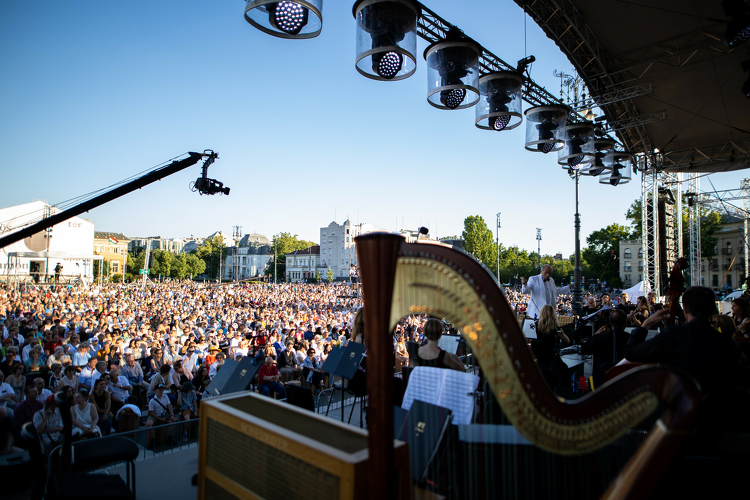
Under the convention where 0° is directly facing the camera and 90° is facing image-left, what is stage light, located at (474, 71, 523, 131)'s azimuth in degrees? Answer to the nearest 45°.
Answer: approximately 315°

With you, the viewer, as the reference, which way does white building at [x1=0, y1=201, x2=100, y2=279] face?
facing the viewer

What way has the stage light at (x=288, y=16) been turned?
toward the camera

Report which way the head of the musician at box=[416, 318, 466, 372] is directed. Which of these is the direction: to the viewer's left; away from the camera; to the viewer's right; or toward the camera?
away from the camera

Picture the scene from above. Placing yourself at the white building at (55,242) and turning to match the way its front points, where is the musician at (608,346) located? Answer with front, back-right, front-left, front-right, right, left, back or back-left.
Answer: front

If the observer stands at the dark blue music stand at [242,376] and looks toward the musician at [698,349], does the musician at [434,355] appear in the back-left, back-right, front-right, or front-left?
front-left

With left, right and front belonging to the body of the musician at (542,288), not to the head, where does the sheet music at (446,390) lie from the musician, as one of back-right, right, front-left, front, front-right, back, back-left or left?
front-right

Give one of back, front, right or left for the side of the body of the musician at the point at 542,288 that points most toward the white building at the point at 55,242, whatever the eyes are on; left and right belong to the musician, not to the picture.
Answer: back

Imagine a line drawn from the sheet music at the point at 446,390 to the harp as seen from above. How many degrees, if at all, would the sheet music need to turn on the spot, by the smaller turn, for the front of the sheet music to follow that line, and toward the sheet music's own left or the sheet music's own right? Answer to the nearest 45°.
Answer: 0° — it already faces it

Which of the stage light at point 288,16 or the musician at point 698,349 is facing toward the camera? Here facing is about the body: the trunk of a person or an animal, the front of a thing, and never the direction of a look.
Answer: the stage light

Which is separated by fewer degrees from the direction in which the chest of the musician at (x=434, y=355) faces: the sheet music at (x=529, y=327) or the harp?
the sheet music

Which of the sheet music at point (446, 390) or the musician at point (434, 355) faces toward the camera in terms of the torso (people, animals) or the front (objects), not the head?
the sheet music

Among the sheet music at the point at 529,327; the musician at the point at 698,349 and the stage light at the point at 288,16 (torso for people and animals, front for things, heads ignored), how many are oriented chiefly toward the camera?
2

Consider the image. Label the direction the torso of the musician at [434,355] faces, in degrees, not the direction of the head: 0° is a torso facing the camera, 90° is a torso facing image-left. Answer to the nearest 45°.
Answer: approximately 225°

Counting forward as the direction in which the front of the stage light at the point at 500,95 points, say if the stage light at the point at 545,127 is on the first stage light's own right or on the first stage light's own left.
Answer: on the first stage light's own left
